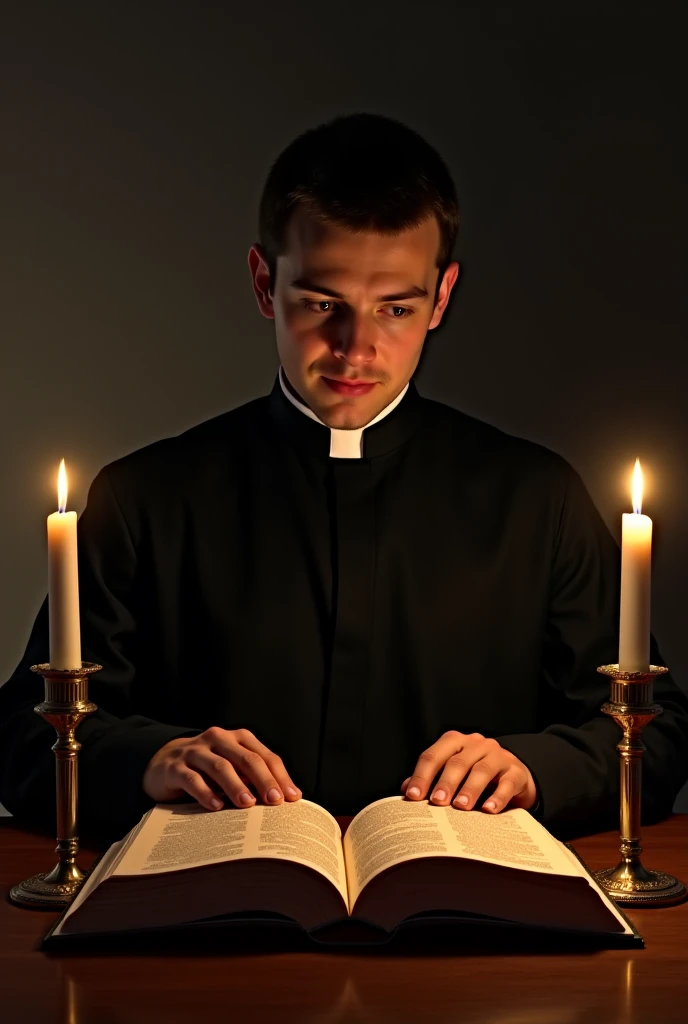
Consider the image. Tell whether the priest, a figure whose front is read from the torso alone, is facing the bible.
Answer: yes

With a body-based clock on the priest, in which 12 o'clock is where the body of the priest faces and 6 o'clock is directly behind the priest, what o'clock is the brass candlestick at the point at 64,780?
The brass candlestick is roughly at 1 o'clock from the priest.

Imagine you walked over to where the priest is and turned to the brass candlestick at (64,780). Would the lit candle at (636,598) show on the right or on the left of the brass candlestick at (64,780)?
left

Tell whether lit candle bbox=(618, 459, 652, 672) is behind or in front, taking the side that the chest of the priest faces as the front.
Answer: in front

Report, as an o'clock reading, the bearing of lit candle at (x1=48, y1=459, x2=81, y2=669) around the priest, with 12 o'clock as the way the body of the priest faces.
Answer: The lit candle is roughly at 1 o'clock from the priest.

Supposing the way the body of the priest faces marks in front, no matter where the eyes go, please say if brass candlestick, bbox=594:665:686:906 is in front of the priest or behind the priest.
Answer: in front

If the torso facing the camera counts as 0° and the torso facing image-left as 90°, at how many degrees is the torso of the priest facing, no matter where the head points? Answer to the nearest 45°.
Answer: approximately 0°

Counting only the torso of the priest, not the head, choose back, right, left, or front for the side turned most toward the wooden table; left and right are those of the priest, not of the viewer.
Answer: front
